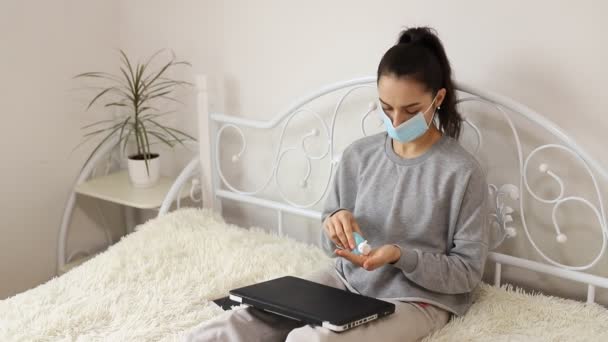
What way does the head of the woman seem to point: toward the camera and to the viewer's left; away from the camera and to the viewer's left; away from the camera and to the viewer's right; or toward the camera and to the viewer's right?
toward the camera and to the viewer's left

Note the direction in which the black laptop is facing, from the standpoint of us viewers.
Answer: facing away from the viewer and to the right of the viewer

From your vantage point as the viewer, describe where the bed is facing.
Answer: facing the viewer and to the left of the viewer

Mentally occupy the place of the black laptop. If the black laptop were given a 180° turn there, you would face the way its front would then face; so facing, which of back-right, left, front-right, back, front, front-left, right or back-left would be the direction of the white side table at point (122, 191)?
right

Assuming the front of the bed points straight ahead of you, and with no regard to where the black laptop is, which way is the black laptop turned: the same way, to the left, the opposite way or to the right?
the opposite way

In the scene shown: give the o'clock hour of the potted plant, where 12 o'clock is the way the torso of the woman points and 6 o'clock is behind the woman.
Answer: The potted plant is roughly at 3 o'clock from the woman.

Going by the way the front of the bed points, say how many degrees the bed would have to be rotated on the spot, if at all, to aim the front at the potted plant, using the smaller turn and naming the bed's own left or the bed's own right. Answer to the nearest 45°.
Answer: approximately 90° to the bed's own right

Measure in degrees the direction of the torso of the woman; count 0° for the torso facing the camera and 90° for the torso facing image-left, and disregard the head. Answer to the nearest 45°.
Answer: approximately 45°
